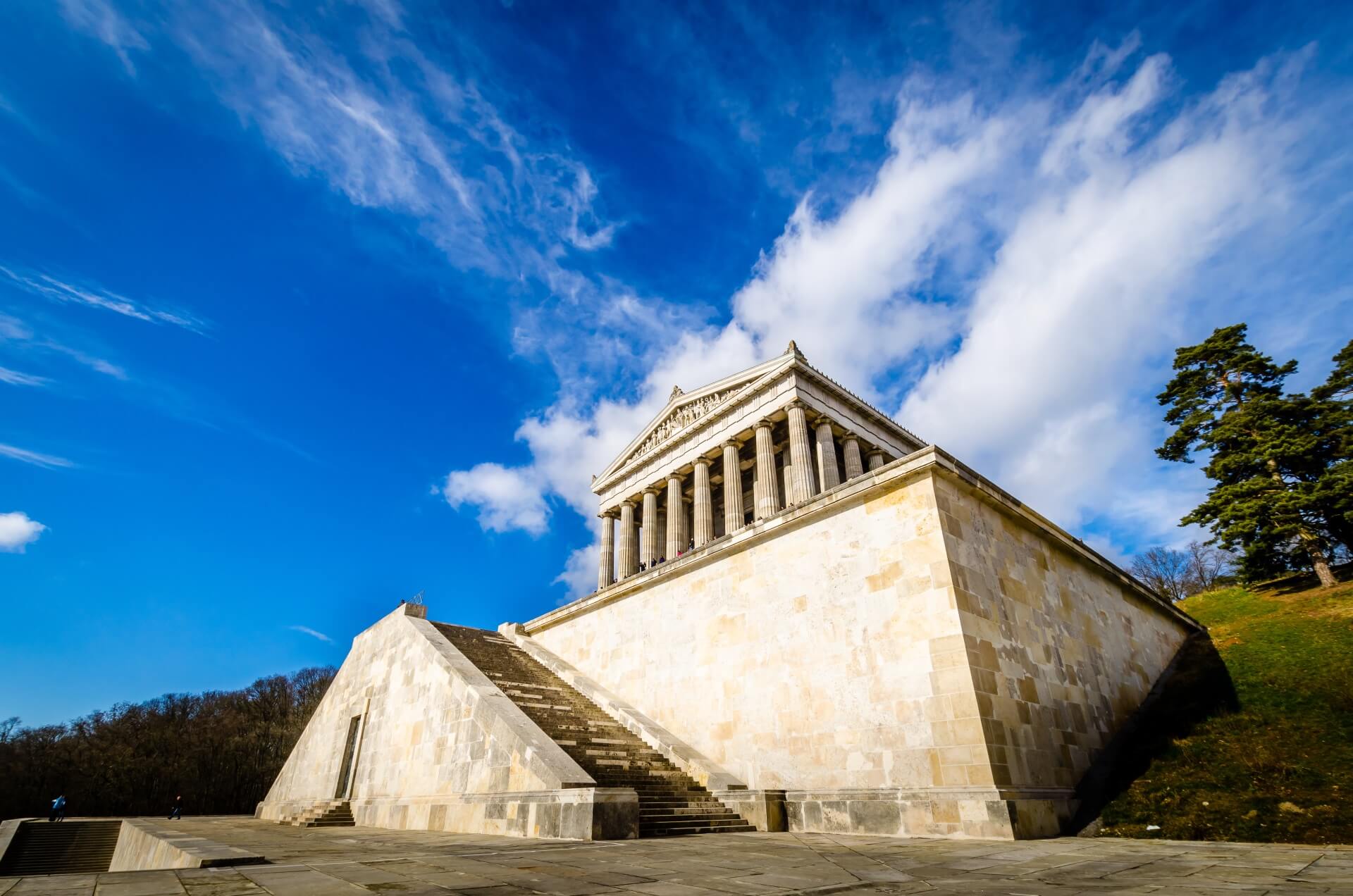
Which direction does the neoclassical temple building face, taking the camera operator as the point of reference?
facing the viewer and to the left of the viewer

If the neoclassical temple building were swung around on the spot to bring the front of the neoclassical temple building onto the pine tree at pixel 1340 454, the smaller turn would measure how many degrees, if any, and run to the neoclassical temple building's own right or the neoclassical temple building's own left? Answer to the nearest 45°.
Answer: approximately 180°

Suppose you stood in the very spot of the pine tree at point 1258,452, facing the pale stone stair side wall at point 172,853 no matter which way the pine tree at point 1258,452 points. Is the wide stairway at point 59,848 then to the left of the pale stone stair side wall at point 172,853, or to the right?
right

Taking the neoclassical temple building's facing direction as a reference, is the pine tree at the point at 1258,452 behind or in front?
behind
